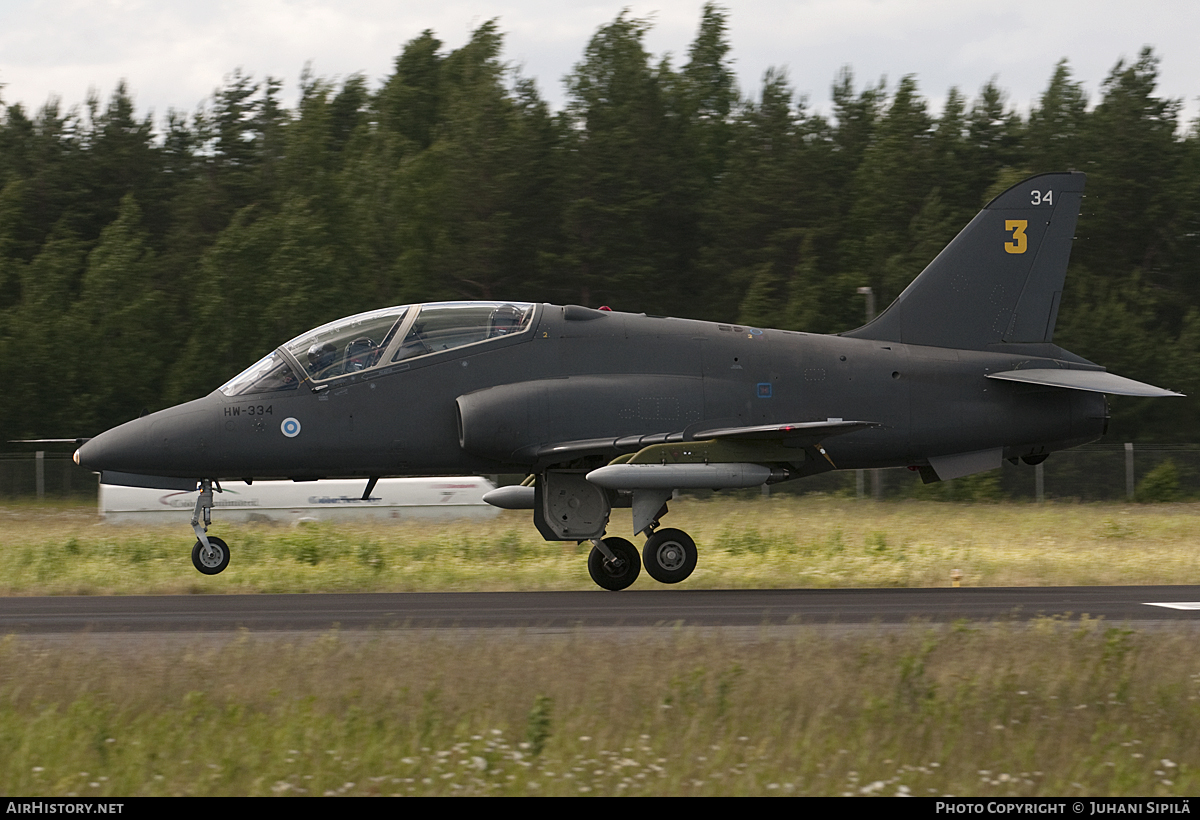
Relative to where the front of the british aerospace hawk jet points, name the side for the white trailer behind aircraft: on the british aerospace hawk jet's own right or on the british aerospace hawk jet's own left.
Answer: on the british aerospace hawk jet's own right

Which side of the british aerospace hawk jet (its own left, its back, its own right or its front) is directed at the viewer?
left
